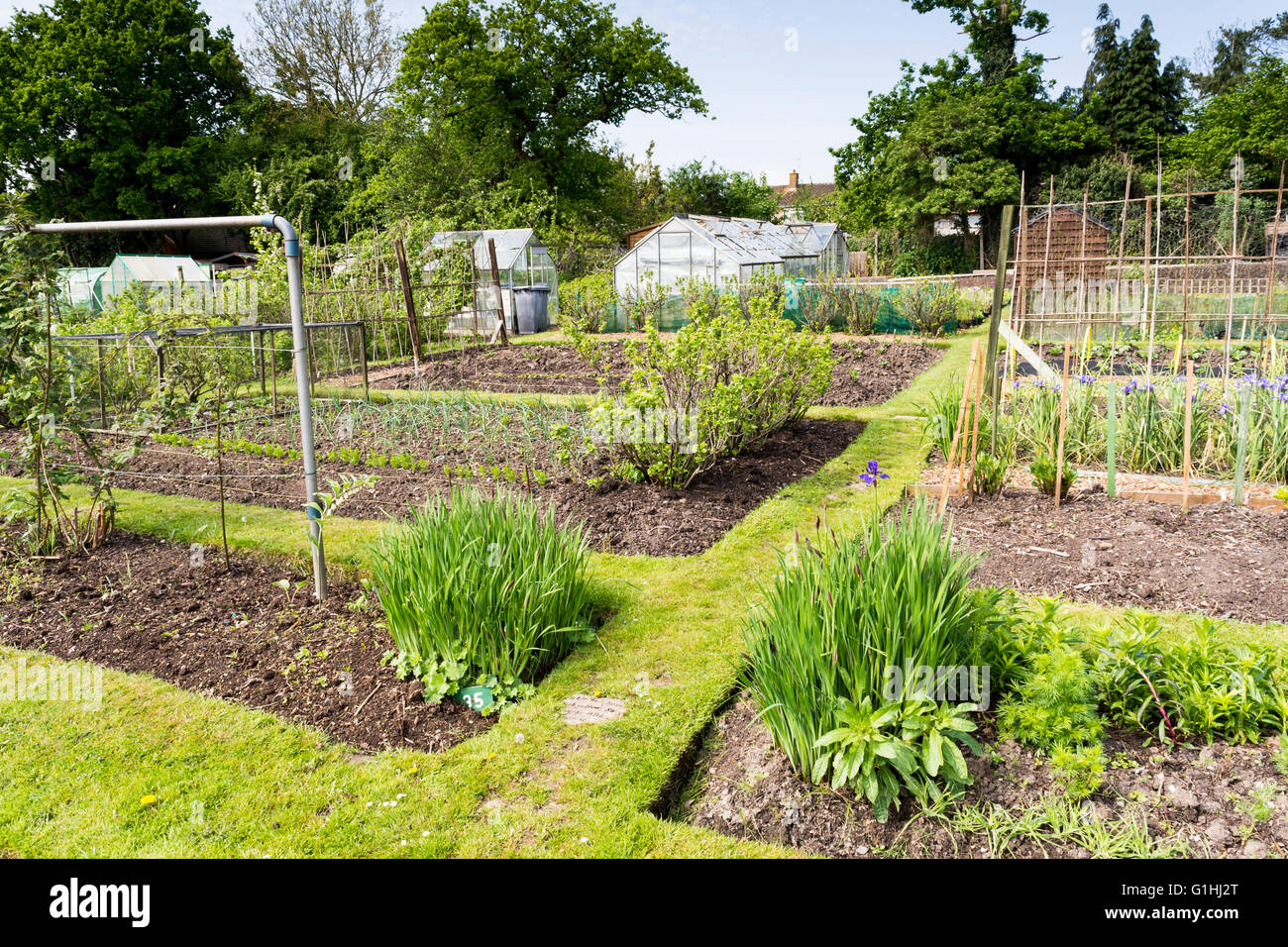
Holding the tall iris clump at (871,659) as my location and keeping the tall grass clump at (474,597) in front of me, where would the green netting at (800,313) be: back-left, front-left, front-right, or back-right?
front-right

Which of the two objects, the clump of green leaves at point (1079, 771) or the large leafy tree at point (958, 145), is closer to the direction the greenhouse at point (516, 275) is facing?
the clump of green leaves

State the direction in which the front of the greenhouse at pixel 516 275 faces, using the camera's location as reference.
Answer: facing the viewer and to the right of the viewer

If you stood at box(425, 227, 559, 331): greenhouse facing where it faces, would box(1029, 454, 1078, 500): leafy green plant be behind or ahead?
ahead

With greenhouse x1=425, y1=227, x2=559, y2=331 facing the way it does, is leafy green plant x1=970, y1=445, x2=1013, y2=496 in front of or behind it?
in front

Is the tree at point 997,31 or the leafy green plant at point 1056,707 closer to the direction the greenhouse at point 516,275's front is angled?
the leafy green plant

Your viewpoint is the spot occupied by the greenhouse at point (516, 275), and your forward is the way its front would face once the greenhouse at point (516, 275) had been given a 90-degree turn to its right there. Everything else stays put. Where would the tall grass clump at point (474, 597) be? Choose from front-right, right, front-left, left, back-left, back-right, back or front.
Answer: front-left

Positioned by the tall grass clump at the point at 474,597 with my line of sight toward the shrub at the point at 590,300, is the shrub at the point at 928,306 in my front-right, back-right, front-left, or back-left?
front-right

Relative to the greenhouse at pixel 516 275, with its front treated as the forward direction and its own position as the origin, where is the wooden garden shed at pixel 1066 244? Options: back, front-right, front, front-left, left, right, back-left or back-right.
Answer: front-left

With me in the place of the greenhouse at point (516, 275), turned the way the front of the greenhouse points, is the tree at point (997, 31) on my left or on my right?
on my left
